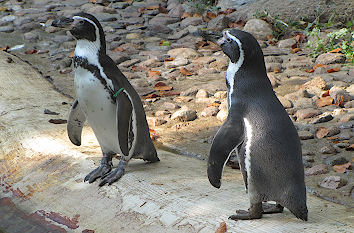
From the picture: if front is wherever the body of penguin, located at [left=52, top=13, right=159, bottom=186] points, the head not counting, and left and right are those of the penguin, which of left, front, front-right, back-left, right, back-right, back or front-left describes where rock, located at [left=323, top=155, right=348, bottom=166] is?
back-left

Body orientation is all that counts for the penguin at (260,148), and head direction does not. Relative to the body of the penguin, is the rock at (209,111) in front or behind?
in front

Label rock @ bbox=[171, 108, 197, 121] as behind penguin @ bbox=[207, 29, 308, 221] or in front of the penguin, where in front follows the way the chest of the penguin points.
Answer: in front

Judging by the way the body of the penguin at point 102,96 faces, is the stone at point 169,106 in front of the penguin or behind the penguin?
behind

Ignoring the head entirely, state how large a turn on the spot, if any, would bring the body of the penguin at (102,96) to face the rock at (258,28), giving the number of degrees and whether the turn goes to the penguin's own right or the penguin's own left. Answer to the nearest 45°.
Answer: approximately 180°

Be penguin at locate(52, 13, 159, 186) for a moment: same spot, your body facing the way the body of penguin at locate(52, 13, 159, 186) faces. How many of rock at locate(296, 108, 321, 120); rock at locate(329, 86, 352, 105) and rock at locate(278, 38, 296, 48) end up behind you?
3

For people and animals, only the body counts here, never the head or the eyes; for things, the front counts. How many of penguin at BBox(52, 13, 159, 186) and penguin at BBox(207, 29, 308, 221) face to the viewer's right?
0

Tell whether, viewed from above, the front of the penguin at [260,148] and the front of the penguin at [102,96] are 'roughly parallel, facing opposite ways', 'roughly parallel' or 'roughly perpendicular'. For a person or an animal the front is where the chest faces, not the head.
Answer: roughly perpendicular

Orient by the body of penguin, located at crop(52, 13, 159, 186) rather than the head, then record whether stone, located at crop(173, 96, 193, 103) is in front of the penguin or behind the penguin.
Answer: behind
